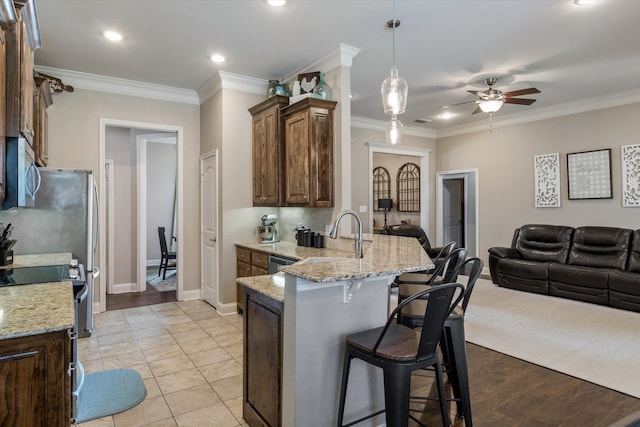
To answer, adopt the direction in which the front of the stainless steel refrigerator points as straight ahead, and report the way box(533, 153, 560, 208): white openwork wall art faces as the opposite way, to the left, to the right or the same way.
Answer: the opposite way

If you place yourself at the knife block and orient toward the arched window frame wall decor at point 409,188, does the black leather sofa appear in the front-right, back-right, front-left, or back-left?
front-right

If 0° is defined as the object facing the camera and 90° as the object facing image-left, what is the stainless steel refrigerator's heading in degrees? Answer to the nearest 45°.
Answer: approximately 270°

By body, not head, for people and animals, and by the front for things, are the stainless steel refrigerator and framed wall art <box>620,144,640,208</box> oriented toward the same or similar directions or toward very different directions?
very different directions

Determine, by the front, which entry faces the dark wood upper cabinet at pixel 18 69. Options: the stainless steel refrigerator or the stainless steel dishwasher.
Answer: the stainless steel dishwasher

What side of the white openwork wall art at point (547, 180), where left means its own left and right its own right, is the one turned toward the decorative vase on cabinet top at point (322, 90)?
front

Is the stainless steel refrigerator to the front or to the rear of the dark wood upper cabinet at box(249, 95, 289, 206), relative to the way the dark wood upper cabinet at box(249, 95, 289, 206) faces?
to the front

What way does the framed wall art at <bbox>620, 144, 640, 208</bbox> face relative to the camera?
toward the camera

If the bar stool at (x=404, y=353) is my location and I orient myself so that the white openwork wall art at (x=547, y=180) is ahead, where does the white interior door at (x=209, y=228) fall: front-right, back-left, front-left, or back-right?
front-left

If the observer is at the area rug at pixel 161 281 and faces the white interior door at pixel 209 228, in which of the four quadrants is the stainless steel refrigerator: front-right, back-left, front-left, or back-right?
front-right

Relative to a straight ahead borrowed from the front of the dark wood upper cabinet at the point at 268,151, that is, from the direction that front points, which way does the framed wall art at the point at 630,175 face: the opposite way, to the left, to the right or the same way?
the same way

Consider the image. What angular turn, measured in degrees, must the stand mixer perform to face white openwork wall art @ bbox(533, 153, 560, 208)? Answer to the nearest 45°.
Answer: approximately 135° to its left

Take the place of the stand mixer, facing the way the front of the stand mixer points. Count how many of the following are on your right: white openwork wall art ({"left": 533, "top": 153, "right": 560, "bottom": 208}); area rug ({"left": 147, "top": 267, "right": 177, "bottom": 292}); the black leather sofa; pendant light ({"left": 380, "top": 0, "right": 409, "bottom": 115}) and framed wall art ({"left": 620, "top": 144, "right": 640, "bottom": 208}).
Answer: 1

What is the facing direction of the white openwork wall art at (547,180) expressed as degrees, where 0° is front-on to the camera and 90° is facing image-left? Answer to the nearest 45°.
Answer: approximately 45°

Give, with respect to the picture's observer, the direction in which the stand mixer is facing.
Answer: facing the viewer and to the left of the viewer
